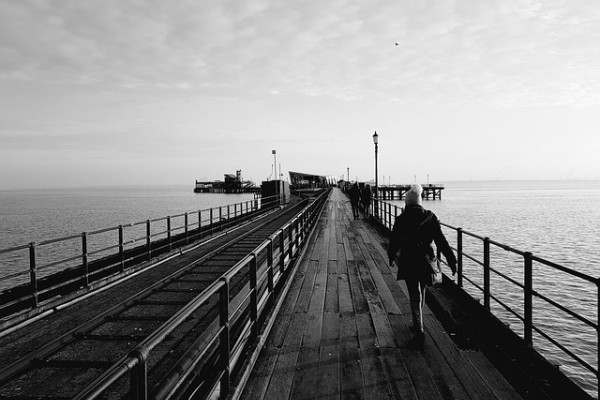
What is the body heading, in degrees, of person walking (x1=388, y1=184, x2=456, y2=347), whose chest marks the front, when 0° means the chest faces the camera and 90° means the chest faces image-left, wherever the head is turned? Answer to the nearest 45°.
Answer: approximately 180°
